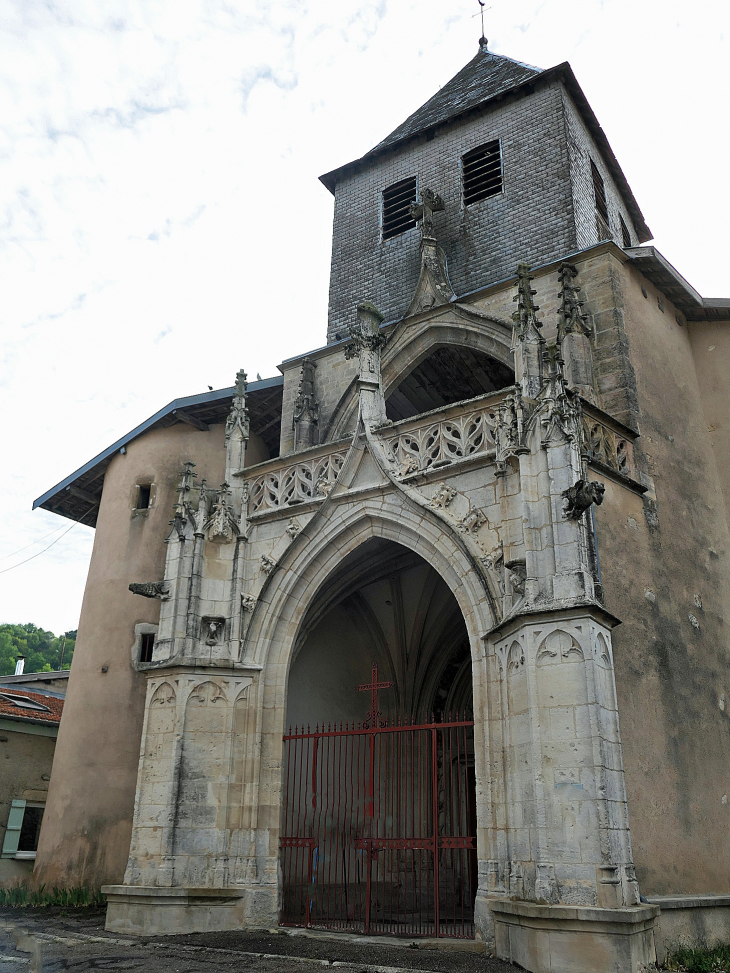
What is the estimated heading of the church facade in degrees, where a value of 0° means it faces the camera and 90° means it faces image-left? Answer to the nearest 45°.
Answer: approximately 45°
